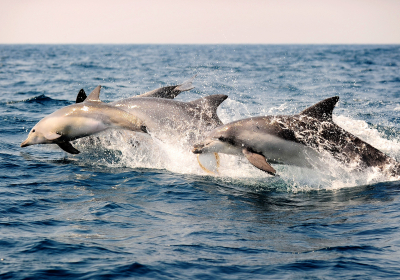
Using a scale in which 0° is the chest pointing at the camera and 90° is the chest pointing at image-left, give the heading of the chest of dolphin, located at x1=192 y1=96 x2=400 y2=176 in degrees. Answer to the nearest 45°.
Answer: approximately 90°

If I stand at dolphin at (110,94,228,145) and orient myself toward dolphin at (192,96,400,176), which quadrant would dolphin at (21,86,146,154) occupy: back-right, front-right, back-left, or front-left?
back-right

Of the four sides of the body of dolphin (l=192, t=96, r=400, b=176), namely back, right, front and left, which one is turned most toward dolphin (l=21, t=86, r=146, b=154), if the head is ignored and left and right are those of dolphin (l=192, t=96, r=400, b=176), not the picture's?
front

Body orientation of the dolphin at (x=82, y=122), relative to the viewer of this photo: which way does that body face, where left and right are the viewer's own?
facing to the left of the viewer

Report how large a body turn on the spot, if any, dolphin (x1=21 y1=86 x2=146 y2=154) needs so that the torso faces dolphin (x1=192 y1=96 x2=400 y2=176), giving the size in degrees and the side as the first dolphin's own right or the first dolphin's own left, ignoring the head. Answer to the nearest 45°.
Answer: approximately 135° to the first dolphin's own left

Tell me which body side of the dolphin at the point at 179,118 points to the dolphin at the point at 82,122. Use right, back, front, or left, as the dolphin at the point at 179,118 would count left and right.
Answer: front

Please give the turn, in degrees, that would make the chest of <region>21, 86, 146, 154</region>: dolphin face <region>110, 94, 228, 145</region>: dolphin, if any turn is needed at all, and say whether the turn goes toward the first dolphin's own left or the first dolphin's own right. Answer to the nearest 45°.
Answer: approximately 180°

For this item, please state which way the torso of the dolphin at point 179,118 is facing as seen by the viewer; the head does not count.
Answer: to the viewer's left
